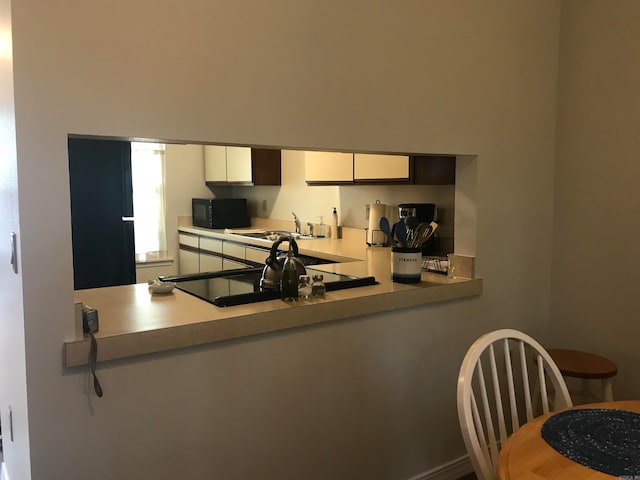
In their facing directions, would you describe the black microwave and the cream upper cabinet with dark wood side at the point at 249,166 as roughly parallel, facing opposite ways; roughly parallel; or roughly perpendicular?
roughly parallel

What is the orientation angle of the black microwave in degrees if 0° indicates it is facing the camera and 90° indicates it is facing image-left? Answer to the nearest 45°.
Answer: approximately 45°

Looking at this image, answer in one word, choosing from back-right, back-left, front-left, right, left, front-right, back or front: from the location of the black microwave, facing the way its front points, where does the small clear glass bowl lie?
front-left

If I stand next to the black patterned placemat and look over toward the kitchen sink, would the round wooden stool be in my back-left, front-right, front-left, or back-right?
front-right

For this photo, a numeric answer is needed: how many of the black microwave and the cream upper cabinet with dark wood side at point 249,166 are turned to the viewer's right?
0
